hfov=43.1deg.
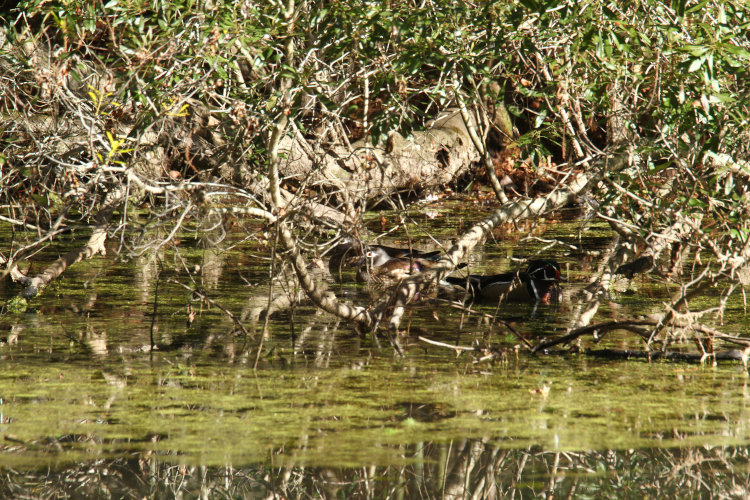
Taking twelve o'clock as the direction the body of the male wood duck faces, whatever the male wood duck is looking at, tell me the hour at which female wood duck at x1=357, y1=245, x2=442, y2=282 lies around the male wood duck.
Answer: The female wood duck is roughly at 7 o'clock from the male wood duck.

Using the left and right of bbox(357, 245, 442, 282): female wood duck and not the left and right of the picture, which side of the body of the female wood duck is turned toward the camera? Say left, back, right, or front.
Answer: left

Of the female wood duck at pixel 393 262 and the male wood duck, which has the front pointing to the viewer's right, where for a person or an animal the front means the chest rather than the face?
the male wood duck

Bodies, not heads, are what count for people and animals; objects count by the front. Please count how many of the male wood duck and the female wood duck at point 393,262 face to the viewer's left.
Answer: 1

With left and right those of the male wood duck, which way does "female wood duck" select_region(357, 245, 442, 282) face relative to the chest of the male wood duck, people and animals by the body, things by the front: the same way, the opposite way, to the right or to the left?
the opposite way

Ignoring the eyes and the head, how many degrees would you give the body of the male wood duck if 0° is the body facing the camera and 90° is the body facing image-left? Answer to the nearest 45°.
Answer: approximately 270°

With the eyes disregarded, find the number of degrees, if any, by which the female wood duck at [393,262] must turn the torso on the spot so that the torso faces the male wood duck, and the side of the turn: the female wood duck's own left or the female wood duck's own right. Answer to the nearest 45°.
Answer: approximately 135° to the female wood duck's own left
